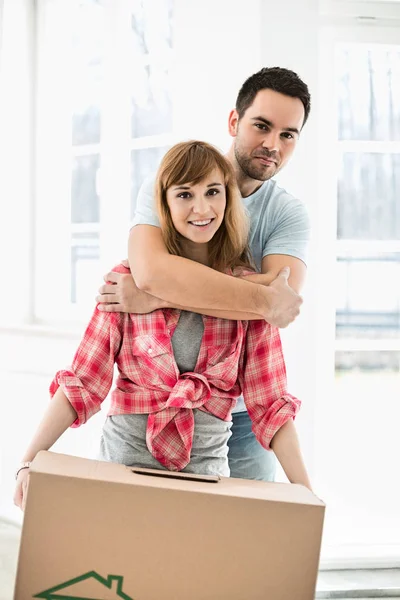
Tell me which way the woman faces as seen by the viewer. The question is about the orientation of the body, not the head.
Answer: toward the camera

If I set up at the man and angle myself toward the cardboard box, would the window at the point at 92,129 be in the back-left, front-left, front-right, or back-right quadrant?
back-right

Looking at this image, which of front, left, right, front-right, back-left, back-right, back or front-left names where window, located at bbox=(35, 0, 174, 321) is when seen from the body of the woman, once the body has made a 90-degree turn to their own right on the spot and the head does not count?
right

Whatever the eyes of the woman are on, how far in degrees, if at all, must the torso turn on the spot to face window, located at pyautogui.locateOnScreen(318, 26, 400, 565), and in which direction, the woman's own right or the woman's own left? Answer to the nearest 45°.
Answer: approximately 135° to the woman's own left

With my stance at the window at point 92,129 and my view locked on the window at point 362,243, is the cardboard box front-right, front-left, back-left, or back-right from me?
front-right
